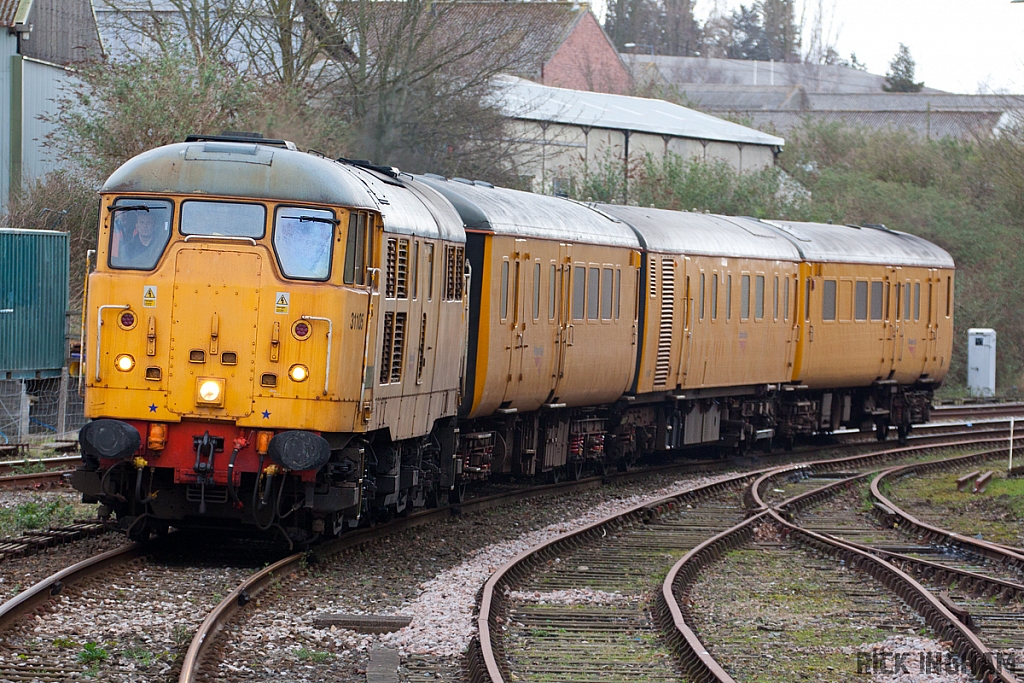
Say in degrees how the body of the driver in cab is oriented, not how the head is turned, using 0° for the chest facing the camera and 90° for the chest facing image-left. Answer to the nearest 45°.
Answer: approximately 0°

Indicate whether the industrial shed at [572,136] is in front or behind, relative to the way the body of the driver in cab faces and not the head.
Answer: behind

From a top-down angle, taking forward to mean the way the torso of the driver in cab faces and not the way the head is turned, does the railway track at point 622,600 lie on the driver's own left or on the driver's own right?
on the driver's own left

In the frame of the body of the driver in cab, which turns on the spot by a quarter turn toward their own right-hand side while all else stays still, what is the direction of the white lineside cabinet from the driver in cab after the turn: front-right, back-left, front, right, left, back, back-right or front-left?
back-right

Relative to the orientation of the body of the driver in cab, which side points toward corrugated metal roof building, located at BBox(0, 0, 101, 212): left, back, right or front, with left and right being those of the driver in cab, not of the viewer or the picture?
back

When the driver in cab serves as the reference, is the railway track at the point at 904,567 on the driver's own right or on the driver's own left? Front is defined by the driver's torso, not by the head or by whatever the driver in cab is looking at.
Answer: on the driver's own left

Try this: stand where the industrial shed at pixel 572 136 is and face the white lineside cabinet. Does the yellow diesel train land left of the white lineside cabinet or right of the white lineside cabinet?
right
